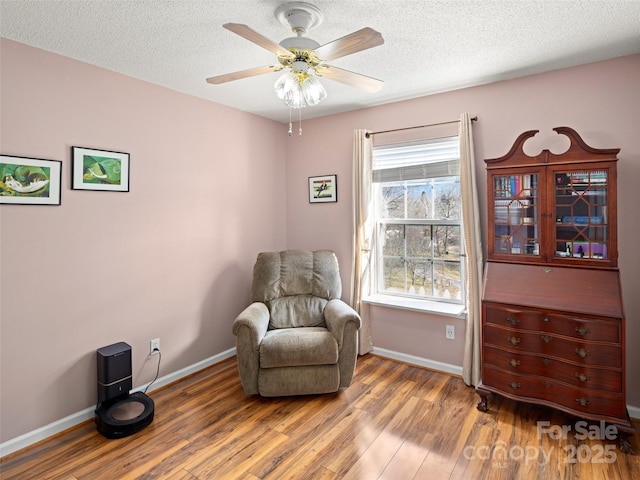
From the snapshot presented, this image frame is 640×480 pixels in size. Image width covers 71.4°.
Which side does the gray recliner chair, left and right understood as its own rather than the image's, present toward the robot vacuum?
right

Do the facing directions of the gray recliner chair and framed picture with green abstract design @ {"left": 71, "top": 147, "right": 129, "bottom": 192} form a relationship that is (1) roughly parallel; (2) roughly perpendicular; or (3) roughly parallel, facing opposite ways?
roughly perpendicular

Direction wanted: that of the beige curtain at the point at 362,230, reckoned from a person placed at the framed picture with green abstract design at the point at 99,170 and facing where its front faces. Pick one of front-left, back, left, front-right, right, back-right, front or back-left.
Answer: front-left

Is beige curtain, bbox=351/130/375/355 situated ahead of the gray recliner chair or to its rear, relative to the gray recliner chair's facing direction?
to the rear

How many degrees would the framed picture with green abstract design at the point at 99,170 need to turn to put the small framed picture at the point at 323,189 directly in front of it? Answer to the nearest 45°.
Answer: approximately 45° to its left

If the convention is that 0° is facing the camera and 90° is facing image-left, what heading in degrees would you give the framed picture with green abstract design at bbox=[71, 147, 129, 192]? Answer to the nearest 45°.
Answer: approximately 315°

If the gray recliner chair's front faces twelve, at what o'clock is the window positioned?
The window is roughly at 8 o'clock from the gray recliner chair.

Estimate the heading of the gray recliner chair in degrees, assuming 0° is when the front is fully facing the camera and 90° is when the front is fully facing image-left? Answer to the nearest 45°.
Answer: approximately 0°
